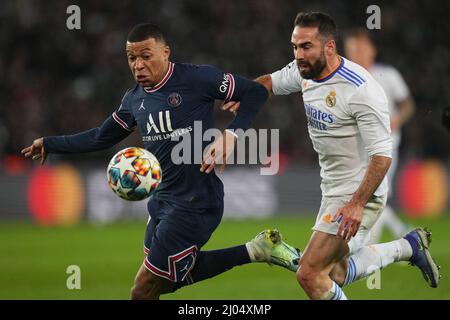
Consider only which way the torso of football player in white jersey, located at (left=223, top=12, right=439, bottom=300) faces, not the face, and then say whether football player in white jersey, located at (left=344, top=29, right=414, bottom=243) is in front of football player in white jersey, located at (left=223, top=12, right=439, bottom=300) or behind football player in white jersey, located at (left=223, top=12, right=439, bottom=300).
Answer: behind

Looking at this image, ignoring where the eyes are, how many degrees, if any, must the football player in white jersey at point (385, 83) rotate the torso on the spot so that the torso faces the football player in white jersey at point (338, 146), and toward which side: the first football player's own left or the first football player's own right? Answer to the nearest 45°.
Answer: approximately 45° to the first football player's own left

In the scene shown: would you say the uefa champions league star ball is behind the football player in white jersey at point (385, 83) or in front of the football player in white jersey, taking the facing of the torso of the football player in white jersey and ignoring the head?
in front

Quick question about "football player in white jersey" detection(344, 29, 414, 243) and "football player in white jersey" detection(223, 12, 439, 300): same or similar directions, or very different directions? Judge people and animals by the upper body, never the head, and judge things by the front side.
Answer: same or similar directions

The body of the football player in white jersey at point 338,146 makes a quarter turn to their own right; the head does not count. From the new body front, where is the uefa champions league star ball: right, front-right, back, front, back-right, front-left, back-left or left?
front-left

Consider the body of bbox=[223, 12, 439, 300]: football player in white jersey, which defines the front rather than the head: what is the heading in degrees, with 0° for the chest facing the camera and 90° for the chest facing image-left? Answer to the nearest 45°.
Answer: approximately 45°

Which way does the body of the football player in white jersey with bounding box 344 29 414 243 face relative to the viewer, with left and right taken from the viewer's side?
facing the viewer and to the left of the viewer

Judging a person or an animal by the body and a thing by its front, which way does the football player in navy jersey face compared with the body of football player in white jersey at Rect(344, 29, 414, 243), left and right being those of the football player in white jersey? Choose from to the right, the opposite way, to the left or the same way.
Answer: the same way

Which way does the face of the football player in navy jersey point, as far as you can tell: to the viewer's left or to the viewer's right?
to the viewer's left

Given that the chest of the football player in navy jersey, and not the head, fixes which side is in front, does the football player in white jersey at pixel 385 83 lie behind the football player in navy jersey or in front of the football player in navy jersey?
behind

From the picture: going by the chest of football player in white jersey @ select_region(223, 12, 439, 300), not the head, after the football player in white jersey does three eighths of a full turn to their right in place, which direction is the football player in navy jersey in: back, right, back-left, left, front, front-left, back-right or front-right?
left
